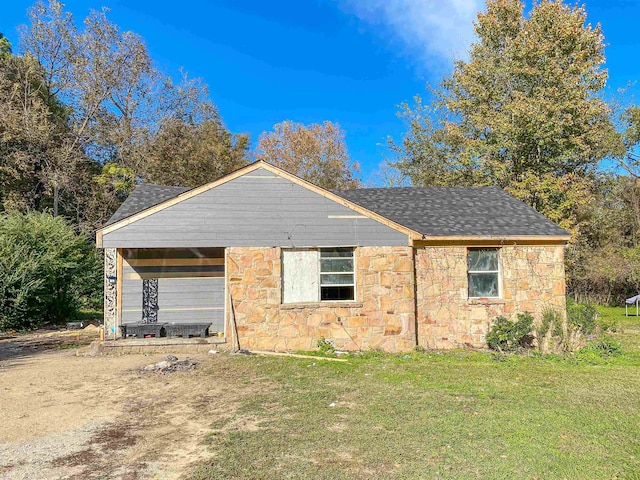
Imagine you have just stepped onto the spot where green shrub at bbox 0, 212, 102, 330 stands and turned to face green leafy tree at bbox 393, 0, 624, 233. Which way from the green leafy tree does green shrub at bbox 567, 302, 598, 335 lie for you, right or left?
right

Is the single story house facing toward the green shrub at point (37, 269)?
no

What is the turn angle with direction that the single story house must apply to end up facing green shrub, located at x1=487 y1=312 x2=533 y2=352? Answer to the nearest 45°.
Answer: approximately 90° to its left

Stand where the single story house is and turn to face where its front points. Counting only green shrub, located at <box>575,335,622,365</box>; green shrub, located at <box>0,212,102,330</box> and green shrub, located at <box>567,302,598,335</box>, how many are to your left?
2

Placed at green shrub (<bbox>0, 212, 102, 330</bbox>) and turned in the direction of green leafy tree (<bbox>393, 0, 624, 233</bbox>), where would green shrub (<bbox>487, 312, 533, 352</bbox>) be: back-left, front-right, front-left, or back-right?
front-right

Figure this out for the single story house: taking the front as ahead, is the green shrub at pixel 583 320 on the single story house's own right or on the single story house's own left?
on the single story house's own left

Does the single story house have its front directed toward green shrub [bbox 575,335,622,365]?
no

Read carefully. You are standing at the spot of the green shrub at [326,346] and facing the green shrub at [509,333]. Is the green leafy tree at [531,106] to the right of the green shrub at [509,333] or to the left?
left

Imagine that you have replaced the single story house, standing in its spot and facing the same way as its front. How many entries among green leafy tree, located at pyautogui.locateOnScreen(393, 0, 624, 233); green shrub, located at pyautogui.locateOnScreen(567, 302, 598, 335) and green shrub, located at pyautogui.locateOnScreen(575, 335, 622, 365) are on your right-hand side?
0

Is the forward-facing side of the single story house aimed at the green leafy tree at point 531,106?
no

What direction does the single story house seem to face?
toward the camera
